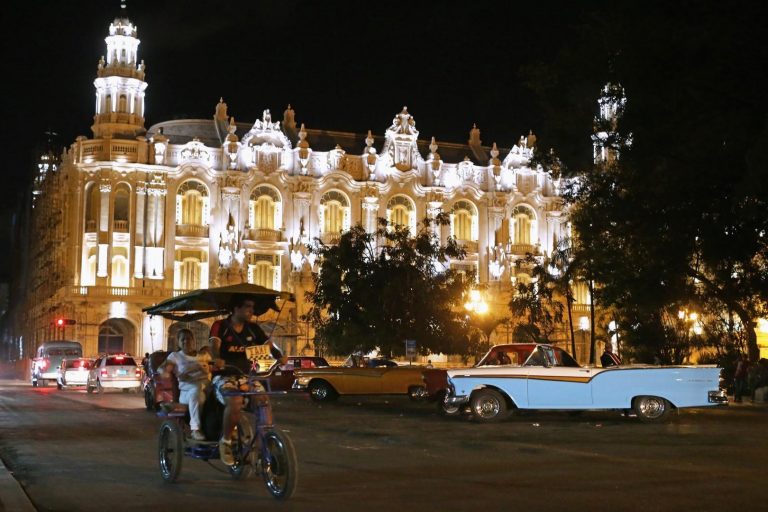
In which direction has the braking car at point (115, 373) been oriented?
away from the camera

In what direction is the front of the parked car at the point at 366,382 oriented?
to the viewer's left

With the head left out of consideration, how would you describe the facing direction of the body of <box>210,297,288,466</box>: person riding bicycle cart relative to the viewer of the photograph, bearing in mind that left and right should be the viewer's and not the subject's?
facing the viewer and to the right of the viewer

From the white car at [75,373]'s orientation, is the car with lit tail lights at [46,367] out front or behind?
out front

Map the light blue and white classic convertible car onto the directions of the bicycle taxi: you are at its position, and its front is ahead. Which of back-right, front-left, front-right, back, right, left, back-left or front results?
left

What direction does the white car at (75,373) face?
away from the camera

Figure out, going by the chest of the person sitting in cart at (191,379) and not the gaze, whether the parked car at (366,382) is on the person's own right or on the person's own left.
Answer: on the person's own left

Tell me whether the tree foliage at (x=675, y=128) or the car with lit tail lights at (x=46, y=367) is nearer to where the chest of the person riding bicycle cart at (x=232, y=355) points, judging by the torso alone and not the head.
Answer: the tree foliage

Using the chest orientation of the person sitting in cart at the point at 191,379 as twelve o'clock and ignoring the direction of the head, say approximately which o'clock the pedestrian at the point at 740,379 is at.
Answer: The pedestrian is roughly at 9 o'clock from the person sitting in cart.

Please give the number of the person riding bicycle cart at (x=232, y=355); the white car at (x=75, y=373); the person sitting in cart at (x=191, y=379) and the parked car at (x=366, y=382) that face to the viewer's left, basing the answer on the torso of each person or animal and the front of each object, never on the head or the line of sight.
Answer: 1

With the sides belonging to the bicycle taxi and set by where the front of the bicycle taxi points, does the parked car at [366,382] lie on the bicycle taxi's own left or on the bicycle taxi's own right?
on the bicycle taxi's own left

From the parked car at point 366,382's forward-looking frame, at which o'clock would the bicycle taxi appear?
The bicycle taxi is roughly at 9 o'clock from the parked car.

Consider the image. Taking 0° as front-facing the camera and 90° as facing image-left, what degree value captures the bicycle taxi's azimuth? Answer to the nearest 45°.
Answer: approximately 315°

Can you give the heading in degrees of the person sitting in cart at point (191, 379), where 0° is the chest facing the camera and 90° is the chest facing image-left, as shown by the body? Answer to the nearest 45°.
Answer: approximately 315°

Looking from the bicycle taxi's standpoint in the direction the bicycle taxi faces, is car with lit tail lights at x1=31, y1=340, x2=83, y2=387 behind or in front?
behind

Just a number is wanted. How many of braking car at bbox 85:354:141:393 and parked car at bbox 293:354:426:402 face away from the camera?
1
